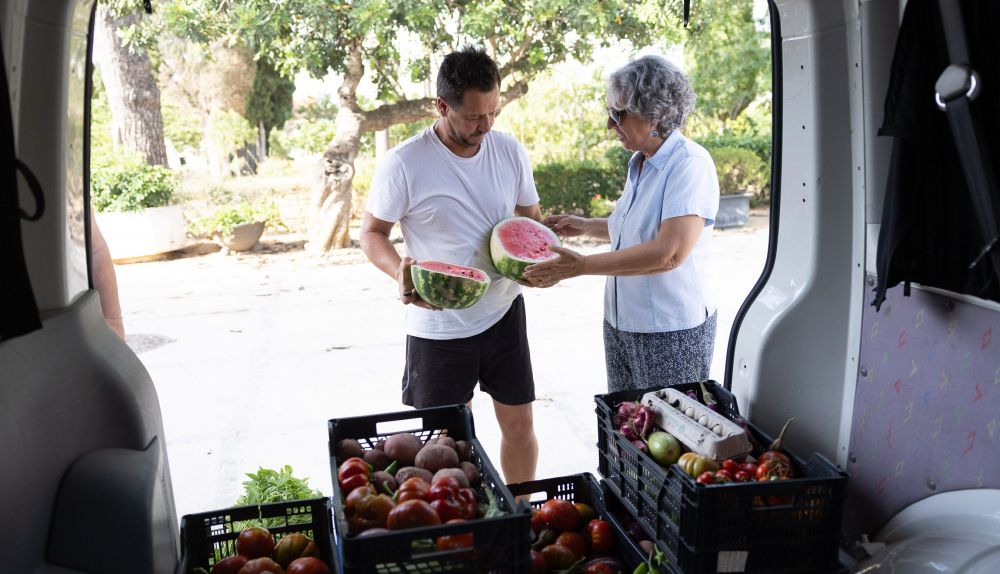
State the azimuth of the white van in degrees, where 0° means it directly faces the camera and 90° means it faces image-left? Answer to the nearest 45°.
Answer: approximately 0°

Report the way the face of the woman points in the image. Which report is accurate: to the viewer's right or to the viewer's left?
to the viewer's left

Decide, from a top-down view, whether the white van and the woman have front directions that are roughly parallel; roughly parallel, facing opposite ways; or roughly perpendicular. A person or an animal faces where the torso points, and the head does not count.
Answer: roughly perpendicular

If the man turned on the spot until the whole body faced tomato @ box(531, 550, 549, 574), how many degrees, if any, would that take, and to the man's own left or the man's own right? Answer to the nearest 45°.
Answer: approximately 45° to the man's own right

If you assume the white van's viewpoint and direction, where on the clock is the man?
The man is roughly at 5 o'clock from the white van.

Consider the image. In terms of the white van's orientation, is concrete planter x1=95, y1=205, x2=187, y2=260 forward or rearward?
rearward

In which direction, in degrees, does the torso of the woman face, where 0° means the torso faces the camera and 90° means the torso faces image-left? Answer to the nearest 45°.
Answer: approximately 90°

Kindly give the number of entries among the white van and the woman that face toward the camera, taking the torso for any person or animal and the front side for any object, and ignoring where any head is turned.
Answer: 1

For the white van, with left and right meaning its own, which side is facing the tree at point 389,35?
back
